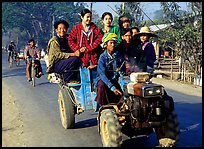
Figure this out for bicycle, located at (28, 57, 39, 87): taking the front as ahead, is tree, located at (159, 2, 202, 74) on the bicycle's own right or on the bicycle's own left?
on the bicycle's own left

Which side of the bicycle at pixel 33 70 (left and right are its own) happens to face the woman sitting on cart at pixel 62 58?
front

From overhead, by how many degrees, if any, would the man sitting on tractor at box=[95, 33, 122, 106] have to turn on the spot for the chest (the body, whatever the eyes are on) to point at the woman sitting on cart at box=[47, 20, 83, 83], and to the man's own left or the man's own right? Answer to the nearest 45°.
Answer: approximately 180°

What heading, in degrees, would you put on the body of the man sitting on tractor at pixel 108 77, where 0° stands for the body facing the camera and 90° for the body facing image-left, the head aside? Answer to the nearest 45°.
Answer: approximately 315°

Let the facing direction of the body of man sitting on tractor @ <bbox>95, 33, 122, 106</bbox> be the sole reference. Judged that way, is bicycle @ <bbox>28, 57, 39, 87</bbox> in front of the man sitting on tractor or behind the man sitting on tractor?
behind

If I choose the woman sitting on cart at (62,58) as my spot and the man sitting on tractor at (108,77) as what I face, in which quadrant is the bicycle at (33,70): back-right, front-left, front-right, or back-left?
back-left

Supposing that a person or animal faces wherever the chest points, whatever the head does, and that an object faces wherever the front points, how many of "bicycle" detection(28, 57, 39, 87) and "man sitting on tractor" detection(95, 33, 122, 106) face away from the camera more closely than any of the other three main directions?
0

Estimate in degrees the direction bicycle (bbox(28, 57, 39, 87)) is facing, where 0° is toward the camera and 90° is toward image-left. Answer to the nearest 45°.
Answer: approximately 0°

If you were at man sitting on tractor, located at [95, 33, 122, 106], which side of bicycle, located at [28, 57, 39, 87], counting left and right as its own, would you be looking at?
front
